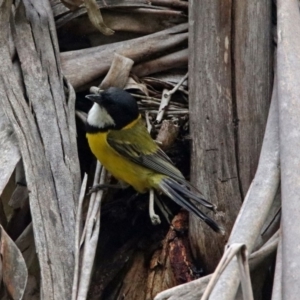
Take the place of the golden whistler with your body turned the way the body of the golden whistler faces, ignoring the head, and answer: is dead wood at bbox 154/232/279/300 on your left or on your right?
on your left

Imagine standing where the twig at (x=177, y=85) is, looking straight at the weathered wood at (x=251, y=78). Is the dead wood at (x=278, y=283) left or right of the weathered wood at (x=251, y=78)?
right

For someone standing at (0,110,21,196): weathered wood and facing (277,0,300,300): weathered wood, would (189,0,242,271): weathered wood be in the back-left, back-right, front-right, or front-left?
front-left

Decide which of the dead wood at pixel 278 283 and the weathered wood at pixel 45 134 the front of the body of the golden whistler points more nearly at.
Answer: the weathered wood

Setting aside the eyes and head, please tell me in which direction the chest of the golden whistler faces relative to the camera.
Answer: to the viewer's left
